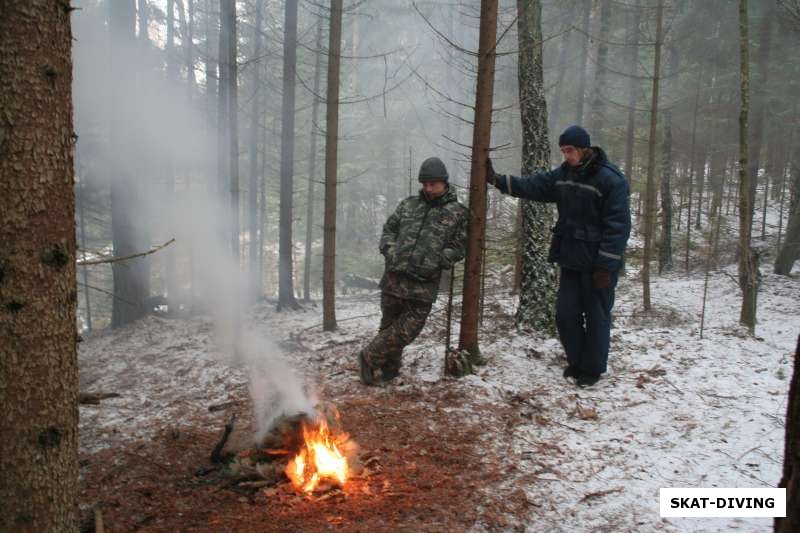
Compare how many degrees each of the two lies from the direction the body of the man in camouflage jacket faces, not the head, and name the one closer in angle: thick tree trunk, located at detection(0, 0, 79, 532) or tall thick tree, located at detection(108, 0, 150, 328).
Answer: the thick tree trunk

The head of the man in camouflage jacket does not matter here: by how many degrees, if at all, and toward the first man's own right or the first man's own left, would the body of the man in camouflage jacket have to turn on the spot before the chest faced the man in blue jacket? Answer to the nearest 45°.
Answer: approximately 90° to the first man's own left

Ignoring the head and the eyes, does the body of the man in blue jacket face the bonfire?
yes

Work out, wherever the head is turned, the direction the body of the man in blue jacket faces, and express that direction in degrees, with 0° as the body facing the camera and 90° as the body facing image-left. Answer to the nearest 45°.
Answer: approximately 45°

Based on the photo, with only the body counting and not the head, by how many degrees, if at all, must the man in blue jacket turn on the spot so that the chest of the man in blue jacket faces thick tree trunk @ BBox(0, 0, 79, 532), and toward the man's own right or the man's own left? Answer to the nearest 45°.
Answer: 0° — they already face it

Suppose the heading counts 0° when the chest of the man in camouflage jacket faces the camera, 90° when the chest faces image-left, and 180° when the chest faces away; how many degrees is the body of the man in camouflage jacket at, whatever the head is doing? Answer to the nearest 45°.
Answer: approximately 0°

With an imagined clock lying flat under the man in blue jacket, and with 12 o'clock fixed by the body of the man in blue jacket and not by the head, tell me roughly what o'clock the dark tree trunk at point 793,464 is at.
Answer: The dark tree trunk is roughly at 10 o'clock from the man in blue jacket.

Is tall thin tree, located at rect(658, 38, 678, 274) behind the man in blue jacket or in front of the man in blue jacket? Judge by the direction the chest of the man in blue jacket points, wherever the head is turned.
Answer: behind
